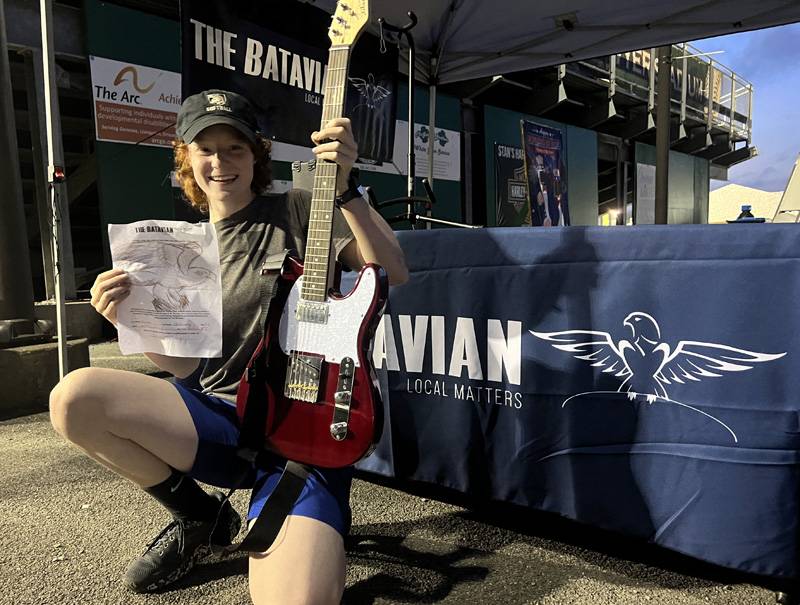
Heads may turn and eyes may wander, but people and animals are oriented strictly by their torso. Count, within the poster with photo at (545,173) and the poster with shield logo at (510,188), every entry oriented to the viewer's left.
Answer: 0

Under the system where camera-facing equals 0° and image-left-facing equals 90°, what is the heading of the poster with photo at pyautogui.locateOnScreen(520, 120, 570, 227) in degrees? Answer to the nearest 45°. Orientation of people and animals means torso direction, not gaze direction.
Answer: approximately 315°

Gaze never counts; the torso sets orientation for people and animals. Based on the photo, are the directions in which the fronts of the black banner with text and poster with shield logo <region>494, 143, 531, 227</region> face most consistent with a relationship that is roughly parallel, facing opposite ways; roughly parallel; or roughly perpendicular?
roughly parallel

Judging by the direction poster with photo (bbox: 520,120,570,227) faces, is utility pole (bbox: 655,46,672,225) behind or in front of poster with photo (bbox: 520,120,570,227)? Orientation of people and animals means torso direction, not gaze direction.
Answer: in front

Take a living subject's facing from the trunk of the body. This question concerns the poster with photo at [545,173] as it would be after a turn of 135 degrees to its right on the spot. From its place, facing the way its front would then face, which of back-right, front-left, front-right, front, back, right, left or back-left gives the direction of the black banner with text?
left

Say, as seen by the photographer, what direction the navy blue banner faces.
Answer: facing the viewer and to the left of the viewer

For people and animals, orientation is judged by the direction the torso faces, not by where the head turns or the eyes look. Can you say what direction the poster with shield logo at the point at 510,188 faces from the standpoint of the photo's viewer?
facing the viewer and to the right of the viewer

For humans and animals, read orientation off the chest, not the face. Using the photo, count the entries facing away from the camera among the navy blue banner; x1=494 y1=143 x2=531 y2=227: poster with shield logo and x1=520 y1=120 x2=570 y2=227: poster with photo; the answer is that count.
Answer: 0

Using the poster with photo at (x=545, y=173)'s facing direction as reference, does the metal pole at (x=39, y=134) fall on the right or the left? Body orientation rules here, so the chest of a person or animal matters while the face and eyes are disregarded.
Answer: on its right

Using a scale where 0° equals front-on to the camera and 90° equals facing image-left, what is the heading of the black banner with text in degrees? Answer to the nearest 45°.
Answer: approximately 315°

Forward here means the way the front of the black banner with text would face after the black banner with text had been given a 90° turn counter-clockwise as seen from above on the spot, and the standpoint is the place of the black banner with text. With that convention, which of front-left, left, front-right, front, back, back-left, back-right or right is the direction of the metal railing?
front

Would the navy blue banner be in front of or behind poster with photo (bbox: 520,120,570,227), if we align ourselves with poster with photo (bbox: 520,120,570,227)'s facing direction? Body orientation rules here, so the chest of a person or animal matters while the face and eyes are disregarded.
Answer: in front

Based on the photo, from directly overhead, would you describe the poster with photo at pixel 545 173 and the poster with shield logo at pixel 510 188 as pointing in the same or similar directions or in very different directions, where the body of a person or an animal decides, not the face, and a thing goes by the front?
same or similar directions

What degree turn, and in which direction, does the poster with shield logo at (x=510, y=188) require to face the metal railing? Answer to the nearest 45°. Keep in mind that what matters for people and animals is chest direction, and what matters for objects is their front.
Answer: approximately 90° to its left

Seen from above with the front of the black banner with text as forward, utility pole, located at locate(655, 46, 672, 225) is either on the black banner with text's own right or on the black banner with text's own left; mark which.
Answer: on the black banner with text's own left
